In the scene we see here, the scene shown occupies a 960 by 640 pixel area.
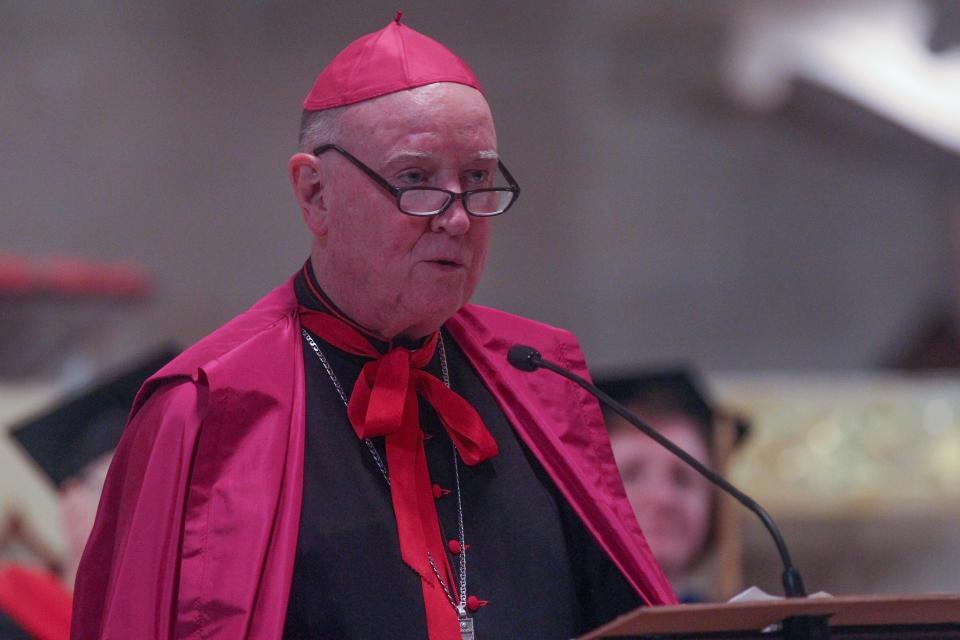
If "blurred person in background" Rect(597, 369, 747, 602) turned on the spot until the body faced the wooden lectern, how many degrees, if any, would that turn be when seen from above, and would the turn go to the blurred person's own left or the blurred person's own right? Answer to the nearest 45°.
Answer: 0° — they already face it

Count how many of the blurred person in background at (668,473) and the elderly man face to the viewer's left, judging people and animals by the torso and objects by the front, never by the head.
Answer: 0

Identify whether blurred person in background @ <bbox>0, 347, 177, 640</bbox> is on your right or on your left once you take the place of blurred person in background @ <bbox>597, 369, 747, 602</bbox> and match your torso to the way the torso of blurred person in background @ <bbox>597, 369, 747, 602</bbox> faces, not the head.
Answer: on your right

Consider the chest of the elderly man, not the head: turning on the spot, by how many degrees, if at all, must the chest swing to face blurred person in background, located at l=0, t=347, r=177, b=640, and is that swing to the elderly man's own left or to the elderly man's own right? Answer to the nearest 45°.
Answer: approximately 180°

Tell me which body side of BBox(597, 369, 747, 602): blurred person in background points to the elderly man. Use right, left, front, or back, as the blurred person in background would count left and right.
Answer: front

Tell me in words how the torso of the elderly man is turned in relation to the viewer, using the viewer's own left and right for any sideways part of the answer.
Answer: facing the viewer and to the right of the viewer

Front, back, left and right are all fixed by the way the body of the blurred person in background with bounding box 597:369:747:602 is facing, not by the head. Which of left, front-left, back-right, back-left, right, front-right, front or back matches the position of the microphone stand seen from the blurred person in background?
front

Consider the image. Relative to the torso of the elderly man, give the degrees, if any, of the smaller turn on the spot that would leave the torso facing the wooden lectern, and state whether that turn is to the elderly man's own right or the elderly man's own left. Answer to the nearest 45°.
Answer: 0° — they already face it

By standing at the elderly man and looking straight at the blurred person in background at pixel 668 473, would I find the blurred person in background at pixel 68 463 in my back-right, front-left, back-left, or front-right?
front-left

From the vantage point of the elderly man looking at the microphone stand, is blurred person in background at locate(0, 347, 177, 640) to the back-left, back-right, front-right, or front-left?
back-left

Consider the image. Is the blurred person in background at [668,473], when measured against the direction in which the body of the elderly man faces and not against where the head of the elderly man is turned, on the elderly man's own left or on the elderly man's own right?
on the elderly man's own left

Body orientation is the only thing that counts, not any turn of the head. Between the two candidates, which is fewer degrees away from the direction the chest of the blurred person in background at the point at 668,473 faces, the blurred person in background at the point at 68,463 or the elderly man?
the elderly man

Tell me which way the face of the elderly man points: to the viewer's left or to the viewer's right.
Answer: to the viewer's right

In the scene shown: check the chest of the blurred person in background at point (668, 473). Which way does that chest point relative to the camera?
toward the camera
